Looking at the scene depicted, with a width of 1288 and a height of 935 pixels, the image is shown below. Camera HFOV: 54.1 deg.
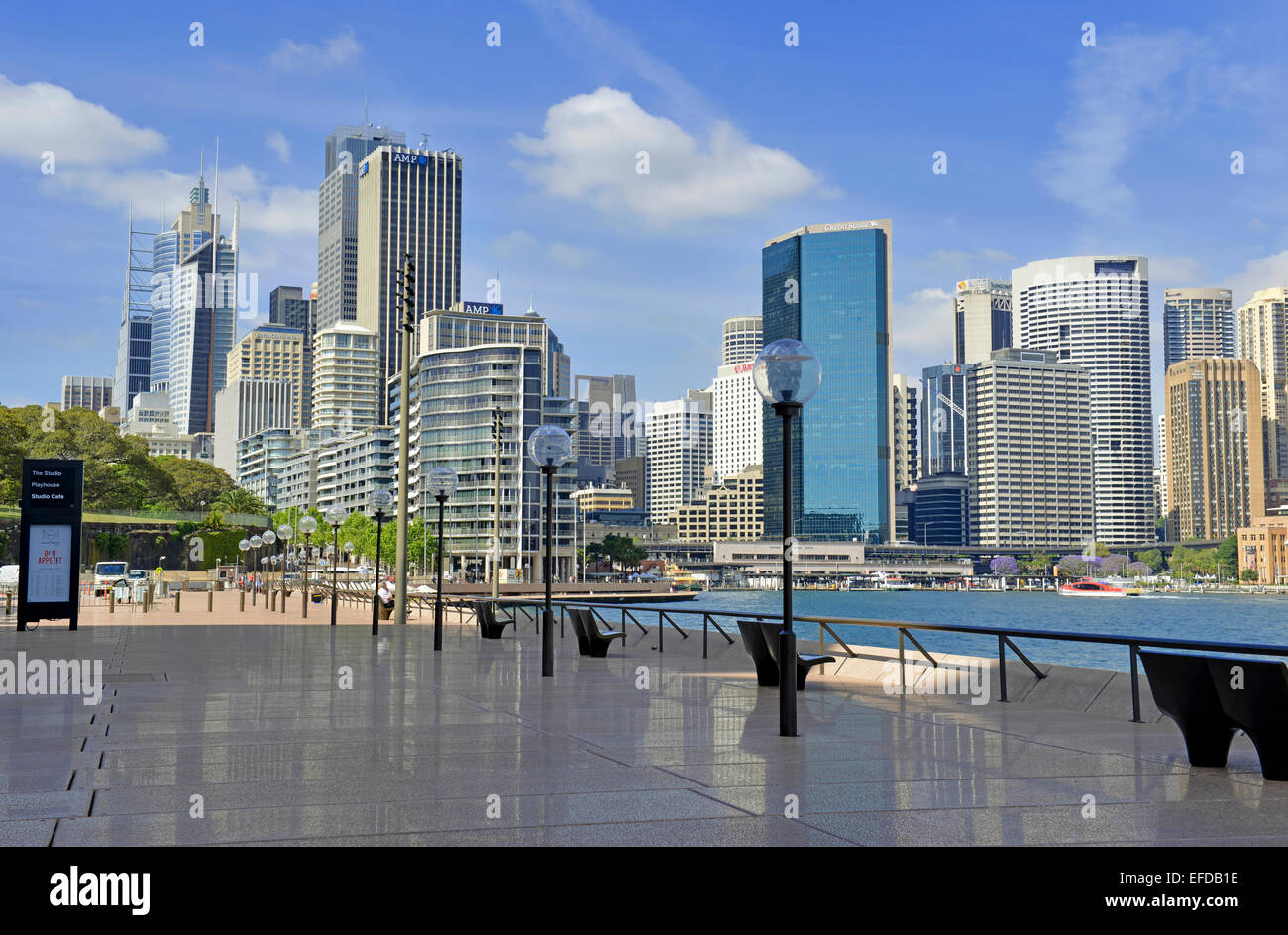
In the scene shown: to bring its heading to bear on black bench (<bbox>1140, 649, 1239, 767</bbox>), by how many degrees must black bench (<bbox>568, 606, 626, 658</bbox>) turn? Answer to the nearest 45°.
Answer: approximately 135° to its right

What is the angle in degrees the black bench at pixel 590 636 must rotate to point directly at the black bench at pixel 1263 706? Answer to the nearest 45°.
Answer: approximately 135° to its right

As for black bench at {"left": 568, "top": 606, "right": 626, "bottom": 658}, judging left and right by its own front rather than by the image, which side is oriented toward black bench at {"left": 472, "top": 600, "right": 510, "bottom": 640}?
left

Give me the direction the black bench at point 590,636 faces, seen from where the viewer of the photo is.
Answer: facing away from the viewer and to the right of the viewer
